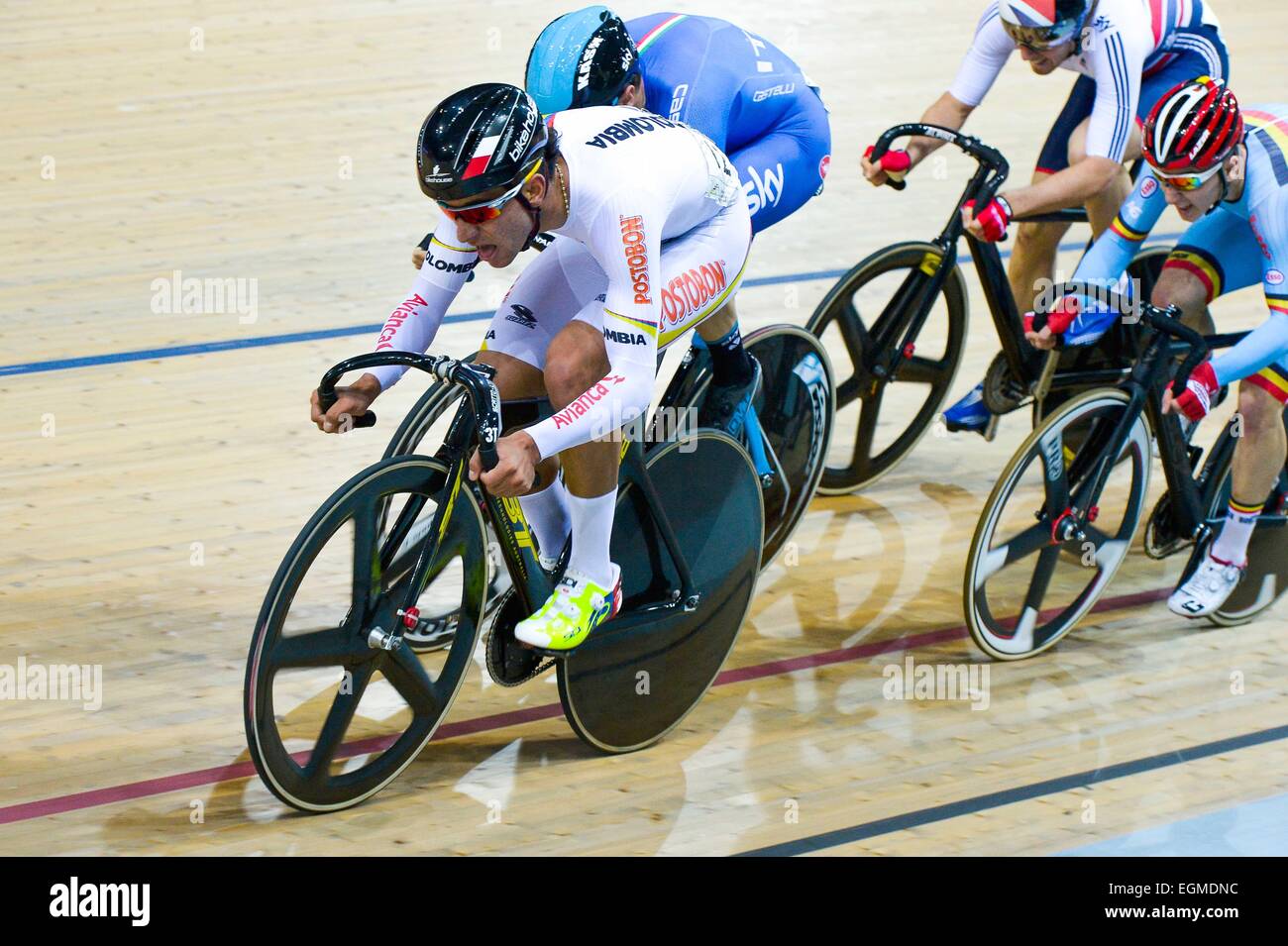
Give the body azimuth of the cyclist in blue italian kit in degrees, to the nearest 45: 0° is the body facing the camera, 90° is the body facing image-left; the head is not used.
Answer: approximately 45°

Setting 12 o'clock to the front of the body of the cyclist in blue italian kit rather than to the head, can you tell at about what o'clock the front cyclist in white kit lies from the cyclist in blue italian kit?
The front cyclist in white kit is roughly at 11 o'clock from the cyclist in blue italian kit.

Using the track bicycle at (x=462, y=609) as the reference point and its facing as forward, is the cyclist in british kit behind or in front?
behind

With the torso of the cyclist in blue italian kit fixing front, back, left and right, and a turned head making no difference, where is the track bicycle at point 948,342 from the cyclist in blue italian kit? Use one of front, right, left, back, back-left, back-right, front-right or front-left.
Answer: back

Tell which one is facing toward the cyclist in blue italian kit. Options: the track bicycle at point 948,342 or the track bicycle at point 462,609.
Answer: the track bicycle at point 948,342

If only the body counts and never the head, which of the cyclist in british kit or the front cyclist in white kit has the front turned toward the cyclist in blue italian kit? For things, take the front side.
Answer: the cyclist in british kit

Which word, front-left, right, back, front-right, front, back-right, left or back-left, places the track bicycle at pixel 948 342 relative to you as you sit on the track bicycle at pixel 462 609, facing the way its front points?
back

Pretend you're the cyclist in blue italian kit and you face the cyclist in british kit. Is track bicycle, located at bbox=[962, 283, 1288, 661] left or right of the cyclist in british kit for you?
right
